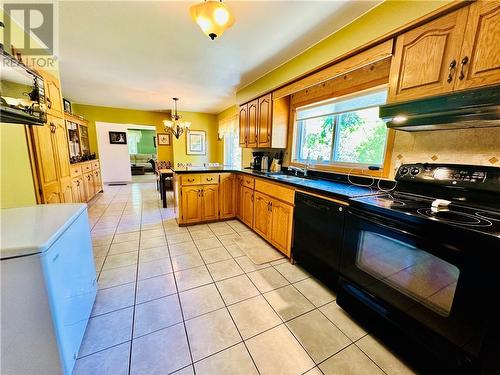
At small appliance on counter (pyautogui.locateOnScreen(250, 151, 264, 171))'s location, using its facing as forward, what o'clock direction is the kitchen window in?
The kitchen window is roughly at 9 o'clock from the small appliance on counter.

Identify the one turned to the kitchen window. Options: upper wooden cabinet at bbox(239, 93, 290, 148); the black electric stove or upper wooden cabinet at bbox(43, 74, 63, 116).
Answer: upper wooden cabinet at bbox(43, 74, 63, 116)

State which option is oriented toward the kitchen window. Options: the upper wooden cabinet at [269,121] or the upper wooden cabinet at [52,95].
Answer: the upper wooden cabinet at [52,95]

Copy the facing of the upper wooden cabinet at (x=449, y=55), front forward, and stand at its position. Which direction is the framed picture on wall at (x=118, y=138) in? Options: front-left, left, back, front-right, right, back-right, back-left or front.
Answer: front-right

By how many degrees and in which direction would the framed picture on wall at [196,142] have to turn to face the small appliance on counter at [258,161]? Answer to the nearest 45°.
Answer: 0° — it already faces it

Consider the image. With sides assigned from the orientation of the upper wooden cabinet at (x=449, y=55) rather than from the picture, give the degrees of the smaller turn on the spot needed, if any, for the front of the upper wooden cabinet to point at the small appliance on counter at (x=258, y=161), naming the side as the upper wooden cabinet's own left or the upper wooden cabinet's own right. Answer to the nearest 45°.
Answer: approximately 90° to the upper wooden cabinet's own right

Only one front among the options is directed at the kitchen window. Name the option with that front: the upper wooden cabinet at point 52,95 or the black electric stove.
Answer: the upper wooden cabinet

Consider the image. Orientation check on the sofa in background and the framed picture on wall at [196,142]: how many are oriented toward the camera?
2
